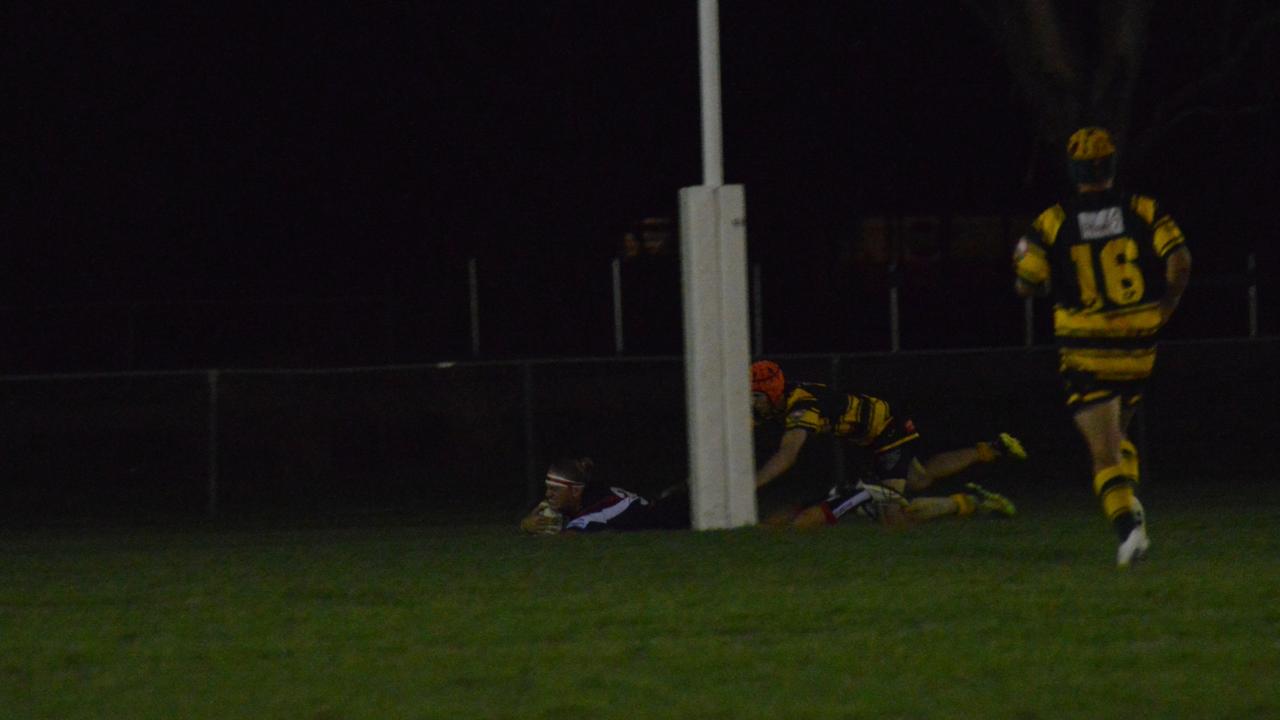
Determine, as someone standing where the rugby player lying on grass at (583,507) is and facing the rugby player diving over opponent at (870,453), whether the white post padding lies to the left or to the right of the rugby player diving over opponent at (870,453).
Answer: right

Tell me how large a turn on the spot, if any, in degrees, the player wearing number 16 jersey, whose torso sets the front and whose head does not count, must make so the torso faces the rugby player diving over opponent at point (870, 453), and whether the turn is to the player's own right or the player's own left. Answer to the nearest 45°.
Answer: approximately 45° to the player's own left

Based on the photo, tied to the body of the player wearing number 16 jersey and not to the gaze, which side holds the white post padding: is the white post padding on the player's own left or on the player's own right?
on the player's own left

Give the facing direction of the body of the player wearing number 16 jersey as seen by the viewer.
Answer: away from the camera
